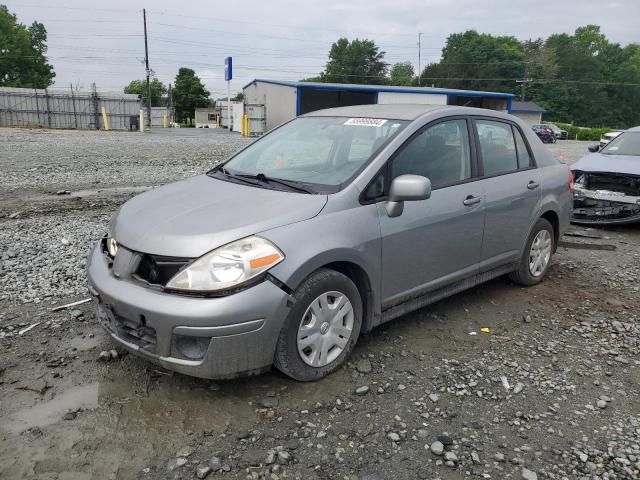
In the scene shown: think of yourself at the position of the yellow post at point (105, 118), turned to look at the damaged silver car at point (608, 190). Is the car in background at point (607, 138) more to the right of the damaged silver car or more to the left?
left

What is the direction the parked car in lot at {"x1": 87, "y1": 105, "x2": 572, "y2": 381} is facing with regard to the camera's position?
facing the viewer and to the left of the viewer

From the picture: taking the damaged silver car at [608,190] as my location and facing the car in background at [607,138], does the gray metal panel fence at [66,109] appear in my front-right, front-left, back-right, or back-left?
front-left

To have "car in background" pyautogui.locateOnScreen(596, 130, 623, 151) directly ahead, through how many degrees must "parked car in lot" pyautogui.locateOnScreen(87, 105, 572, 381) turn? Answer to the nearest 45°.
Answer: approximately 180°

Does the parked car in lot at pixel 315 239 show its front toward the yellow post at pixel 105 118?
no

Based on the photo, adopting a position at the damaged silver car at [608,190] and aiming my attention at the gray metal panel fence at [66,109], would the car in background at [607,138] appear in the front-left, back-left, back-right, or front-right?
front-right

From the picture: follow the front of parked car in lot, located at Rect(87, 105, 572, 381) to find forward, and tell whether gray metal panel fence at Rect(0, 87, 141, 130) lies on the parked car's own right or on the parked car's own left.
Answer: on the parked car's own right

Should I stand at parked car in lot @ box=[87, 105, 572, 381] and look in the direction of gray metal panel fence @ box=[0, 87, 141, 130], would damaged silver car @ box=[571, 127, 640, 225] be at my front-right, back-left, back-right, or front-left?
front-right

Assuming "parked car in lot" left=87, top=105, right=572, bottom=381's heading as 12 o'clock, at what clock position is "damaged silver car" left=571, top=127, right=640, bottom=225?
The damaged silver car is roughly at 6 o'clock from the parked car in lot.

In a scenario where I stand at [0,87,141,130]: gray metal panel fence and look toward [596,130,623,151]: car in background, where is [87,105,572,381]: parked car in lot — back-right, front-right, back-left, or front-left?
front-right
